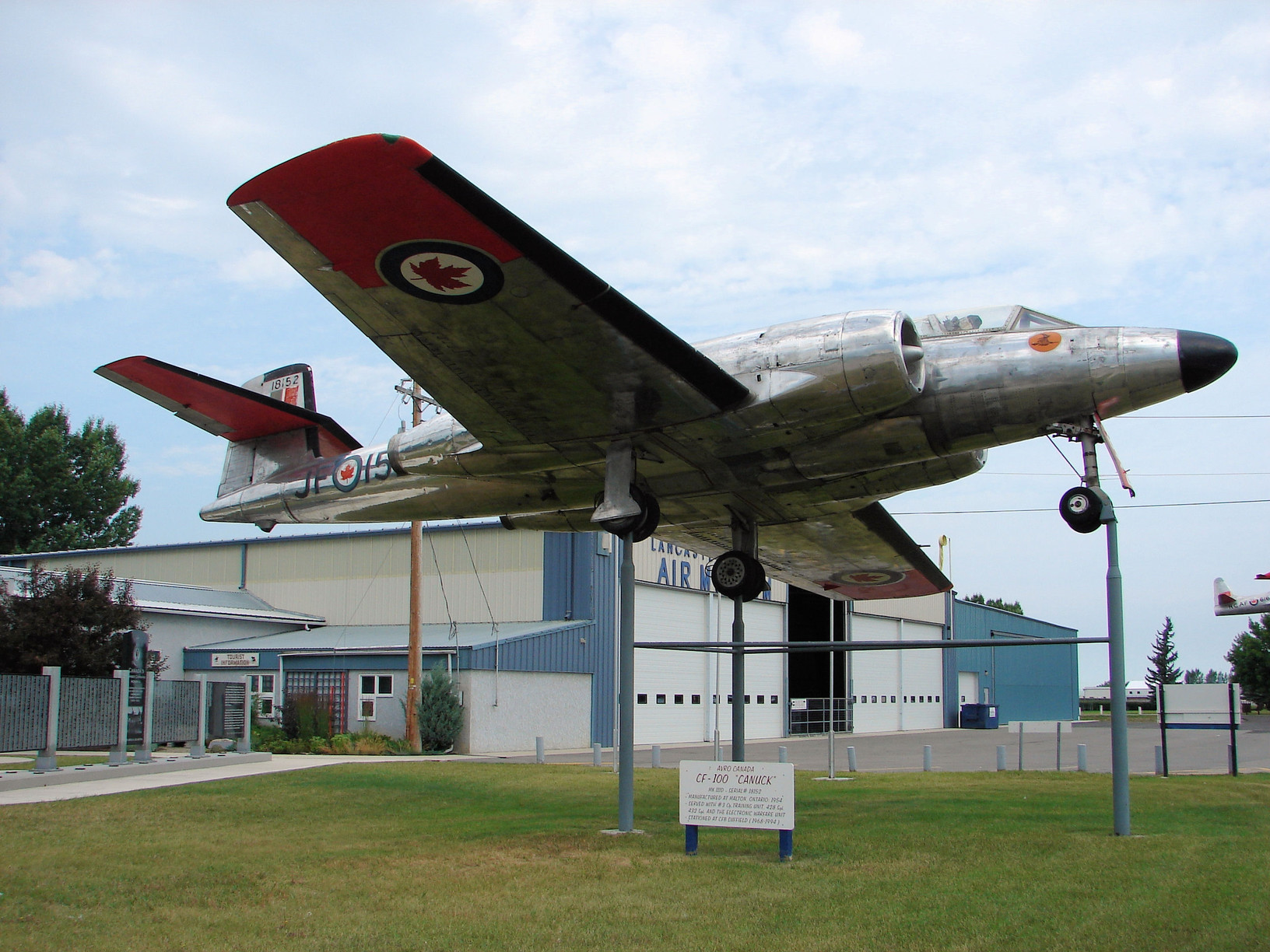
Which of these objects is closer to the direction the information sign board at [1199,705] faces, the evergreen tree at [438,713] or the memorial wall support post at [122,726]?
the evergreen tree

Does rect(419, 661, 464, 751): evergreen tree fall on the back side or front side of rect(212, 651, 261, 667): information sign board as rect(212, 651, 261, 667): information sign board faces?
on the front side

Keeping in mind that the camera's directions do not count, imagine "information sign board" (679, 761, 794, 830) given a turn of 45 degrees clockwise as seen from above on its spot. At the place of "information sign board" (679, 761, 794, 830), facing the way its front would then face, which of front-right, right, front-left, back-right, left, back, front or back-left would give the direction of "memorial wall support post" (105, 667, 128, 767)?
right

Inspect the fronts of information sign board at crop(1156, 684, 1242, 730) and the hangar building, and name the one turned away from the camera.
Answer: the information sign board

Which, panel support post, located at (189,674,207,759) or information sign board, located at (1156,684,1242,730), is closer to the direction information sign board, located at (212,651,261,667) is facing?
the panel support post

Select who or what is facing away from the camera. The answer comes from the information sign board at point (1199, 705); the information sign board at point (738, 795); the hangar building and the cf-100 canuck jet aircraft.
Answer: the information sign board at point (1199, 705)

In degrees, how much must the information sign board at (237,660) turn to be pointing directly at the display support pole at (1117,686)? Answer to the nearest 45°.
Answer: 0° — it already faces it

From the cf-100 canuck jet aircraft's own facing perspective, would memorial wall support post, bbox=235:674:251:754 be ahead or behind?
behind

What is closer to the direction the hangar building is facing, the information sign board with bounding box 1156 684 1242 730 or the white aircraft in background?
the information sign board

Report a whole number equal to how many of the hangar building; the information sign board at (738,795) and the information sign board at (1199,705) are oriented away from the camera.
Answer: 1

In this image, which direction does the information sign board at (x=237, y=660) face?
toward the camera

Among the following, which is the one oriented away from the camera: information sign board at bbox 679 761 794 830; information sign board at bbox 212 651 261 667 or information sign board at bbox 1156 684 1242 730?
information sign board at bbox 1156 684 1242 730

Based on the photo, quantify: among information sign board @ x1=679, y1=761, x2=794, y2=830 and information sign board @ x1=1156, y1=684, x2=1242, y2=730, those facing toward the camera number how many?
1

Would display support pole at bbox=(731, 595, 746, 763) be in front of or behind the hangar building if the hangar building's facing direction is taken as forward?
in front

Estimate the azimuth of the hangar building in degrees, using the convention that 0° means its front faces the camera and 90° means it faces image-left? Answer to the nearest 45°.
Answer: approximately 315°

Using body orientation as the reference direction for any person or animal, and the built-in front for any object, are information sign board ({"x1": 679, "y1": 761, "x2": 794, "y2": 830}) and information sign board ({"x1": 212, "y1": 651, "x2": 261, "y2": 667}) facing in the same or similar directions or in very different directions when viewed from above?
same or similar directions

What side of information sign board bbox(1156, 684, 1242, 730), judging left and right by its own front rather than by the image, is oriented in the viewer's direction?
back

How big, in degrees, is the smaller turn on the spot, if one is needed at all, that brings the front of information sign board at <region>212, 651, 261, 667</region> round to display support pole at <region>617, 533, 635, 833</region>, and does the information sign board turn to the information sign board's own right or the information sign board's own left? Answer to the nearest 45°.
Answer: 0° — it already faces it
